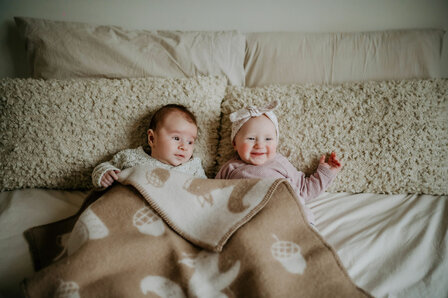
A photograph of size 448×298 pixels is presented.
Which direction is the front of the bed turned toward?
toward the camera

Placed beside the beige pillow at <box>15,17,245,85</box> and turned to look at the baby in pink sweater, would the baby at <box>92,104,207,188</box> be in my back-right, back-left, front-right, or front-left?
front-right

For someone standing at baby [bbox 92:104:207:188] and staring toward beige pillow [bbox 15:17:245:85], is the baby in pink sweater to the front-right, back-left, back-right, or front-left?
back-right
